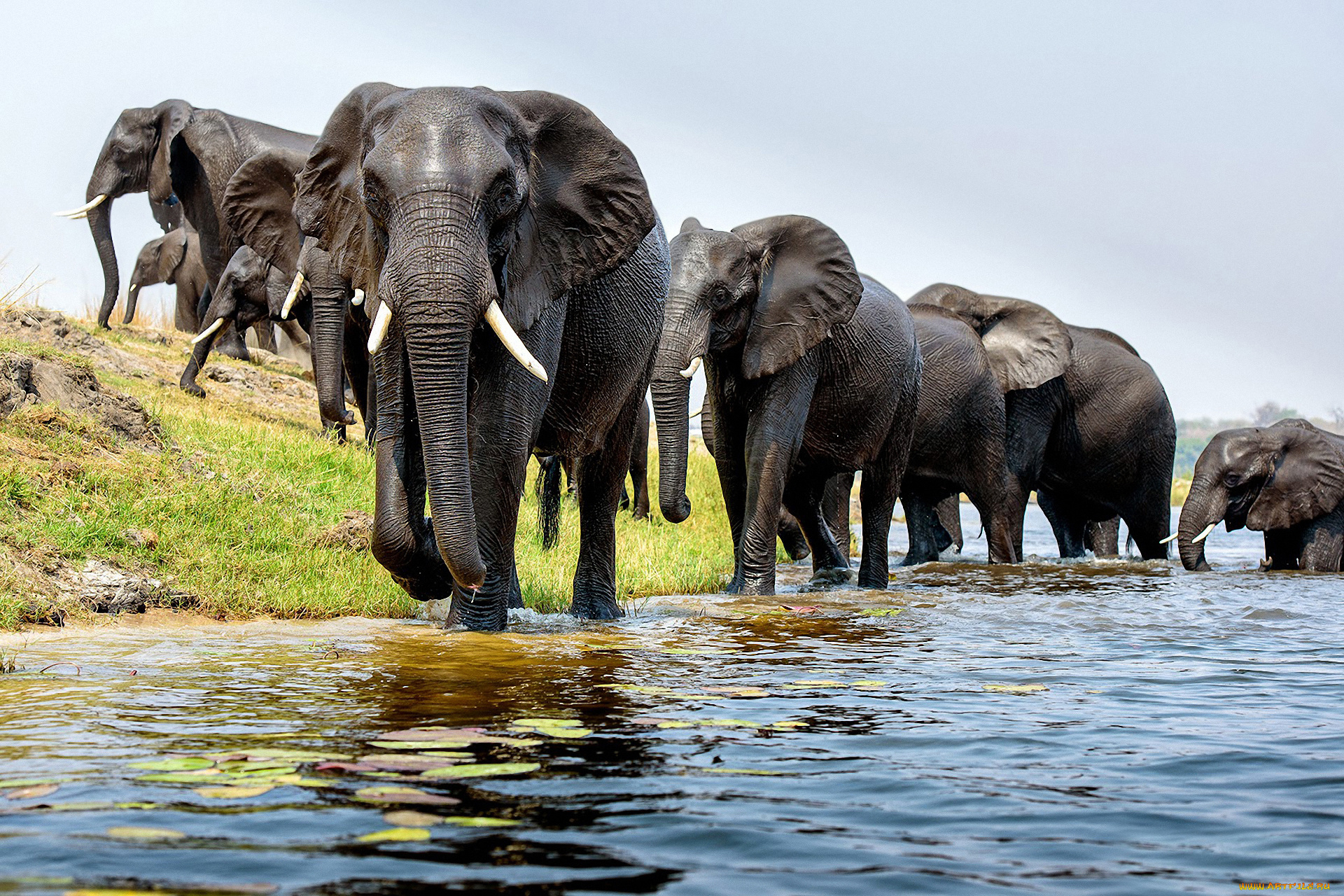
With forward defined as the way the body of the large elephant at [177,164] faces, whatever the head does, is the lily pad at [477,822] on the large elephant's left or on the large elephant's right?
on the large elephant's left

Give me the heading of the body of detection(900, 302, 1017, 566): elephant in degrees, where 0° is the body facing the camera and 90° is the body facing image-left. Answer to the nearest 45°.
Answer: approximately 90°

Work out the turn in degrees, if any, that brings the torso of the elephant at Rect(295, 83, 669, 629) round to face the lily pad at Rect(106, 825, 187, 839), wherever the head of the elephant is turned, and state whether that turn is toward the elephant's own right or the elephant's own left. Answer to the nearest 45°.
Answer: approximately 45° to the elephant's own left

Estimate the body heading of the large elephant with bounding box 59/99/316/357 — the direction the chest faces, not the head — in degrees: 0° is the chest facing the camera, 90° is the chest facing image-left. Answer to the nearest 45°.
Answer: approximately 90°

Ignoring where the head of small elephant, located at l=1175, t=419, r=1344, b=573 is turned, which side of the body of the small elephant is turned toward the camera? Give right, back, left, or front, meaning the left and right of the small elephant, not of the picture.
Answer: left

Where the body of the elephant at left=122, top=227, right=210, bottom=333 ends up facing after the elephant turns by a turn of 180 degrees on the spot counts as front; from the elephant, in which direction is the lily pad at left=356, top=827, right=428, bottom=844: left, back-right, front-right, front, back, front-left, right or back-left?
right

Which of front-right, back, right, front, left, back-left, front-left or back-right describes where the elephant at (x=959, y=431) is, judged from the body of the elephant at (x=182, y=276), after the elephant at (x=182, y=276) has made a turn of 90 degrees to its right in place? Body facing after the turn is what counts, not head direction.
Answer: back-right

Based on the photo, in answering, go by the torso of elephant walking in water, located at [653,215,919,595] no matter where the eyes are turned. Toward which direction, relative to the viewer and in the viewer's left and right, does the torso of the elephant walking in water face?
facing the viewer and to the left of the viewer
